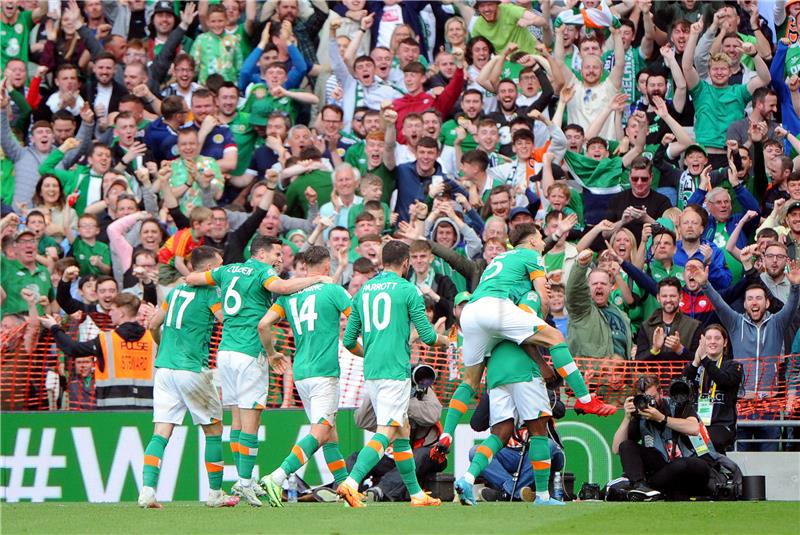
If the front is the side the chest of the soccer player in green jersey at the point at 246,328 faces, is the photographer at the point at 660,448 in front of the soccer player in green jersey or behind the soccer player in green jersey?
in front

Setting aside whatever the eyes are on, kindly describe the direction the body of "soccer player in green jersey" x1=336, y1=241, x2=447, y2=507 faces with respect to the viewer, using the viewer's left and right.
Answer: facing away from the viewer and to the right of the viewer

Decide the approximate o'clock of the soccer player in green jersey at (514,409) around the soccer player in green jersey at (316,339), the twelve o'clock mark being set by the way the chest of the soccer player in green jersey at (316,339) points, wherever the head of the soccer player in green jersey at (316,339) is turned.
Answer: the soccer player in green jersey at (514,409) is roughly at 2 o'clock from the soccer player in green jersey at (316,339).

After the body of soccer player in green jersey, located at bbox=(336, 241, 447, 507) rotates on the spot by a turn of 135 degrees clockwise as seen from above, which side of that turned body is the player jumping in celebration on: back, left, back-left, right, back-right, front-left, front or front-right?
left

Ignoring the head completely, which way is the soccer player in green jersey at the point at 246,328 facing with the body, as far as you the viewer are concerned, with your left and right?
facing away from the viewer and to the right of the viewer

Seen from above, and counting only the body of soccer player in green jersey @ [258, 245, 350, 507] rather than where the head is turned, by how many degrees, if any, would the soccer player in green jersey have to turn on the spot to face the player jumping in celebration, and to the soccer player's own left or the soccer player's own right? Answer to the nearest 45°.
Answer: approximately 45° to the soccer player's own right

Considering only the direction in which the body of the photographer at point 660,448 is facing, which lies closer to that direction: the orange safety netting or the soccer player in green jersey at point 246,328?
the soccer player in green jersey

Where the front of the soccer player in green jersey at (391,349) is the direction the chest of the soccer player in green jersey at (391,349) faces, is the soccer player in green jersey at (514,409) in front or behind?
in front

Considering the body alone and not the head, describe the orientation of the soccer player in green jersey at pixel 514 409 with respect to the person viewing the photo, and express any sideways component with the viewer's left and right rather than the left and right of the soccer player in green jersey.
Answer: facing away from the viewer and to the right of the viewer
